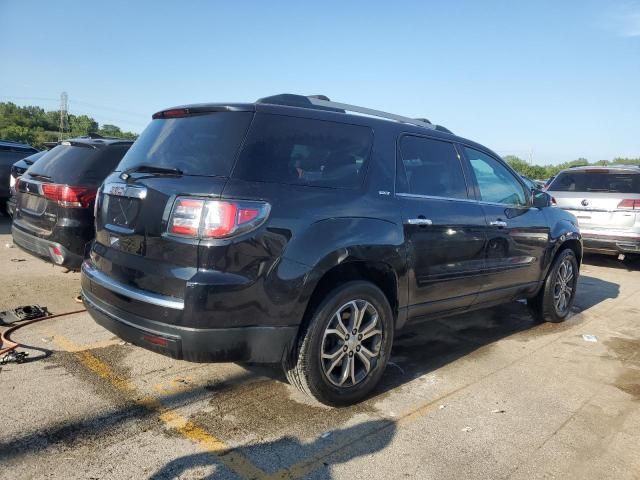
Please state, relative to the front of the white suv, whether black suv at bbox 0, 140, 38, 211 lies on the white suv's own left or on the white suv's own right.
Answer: on the white suv's own left

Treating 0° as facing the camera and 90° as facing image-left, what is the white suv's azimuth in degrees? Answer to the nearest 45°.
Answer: approximately 180°

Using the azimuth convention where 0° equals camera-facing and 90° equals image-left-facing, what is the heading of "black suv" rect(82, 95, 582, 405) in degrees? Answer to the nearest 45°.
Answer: approximately 225°

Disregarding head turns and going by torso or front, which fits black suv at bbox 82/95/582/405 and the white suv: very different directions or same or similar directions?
same or similar directions

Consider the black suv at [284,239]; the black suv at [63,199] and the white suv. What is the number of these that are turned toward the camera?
0

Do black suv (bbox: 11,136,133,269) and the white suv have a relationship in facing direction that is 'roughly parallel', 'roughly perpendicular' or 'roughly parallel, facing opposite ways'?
roughly parallel

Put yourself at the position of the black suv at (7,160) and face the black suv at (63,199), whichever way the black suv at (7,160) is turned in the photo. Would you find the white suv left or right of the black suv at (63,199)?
left

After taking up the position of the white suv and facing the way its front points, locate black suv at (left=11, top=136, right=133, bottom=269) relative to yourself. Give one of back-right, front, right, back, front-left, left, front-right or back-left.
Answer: back-left

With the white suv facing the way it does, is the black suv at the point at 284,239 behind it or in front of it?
behind

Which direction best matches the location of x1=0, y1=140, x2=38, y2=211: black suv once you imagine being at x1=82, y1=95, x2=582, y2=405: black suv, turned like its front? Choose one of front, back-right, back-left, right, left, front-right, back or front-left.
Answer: left

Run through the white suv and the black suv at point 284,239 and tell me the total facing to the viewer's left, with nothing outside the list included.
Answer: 0

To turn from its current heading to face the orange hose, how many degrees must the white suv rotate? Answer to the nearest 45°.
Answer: approximately 135° to its left

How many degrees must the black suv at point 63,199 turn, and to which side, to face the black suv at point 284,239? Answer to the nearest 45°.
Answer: approximately 90° to its right

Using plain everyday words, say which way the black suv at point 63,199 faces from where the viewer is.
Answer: facing away from the viewer and to the right of the viewer

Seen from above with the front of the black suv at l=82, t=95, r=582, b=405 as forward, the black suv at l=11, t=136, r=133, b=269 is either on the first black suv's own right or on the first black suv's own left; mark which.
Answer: on the first black suv's own left

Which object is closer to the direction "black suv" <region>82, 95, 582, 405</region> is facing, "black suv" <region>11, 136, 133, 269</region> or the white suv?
the white suv

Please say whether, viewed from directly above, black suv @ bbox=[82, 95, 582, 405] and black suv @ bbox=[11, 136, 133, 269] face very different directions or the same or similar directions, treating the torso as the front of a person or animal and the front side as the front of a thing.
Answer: same or similar directions
